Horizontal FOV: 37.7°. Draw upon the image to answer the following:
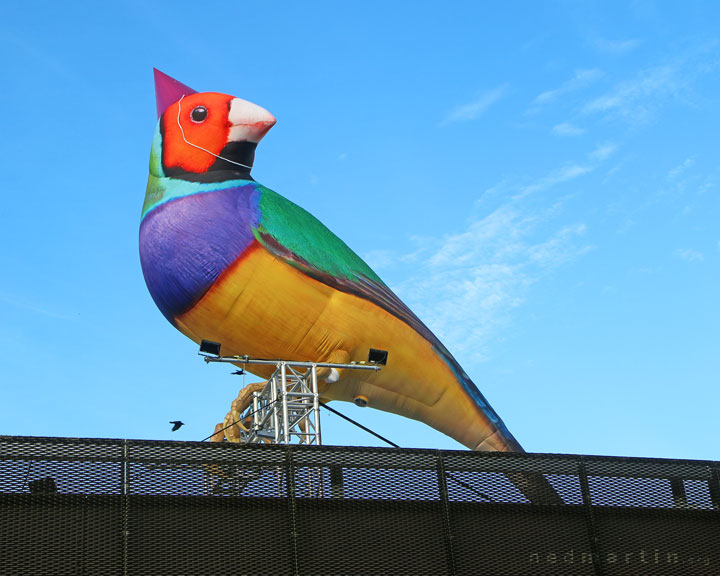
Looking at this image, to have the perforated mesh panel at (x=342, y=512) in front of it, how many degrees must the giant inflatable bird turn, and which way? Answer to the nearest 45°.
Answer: approximately 90° to its left

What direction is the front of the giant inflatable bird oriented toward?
to the viewer's left
